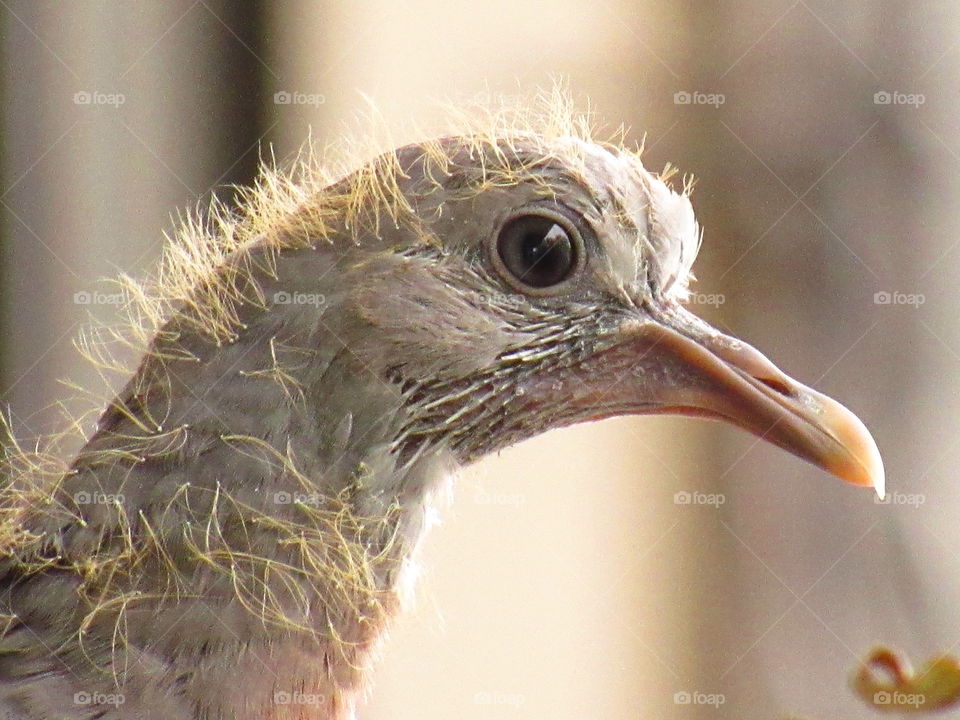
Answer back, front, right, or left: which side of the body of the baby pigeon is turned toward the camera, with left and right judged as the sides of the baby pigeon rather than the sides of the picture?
right

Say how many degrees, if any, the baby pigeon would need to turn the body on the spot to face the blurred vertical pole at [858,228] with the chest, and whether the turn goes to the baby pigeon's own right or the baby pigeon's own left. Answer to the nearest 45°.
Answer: approximately 45° to the baby pigeon's own left

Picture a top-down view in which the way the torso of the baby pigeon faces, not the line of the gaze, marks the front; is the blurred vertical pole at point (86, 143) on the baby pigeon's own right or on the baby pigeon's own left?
on the baby pigeon's own left
